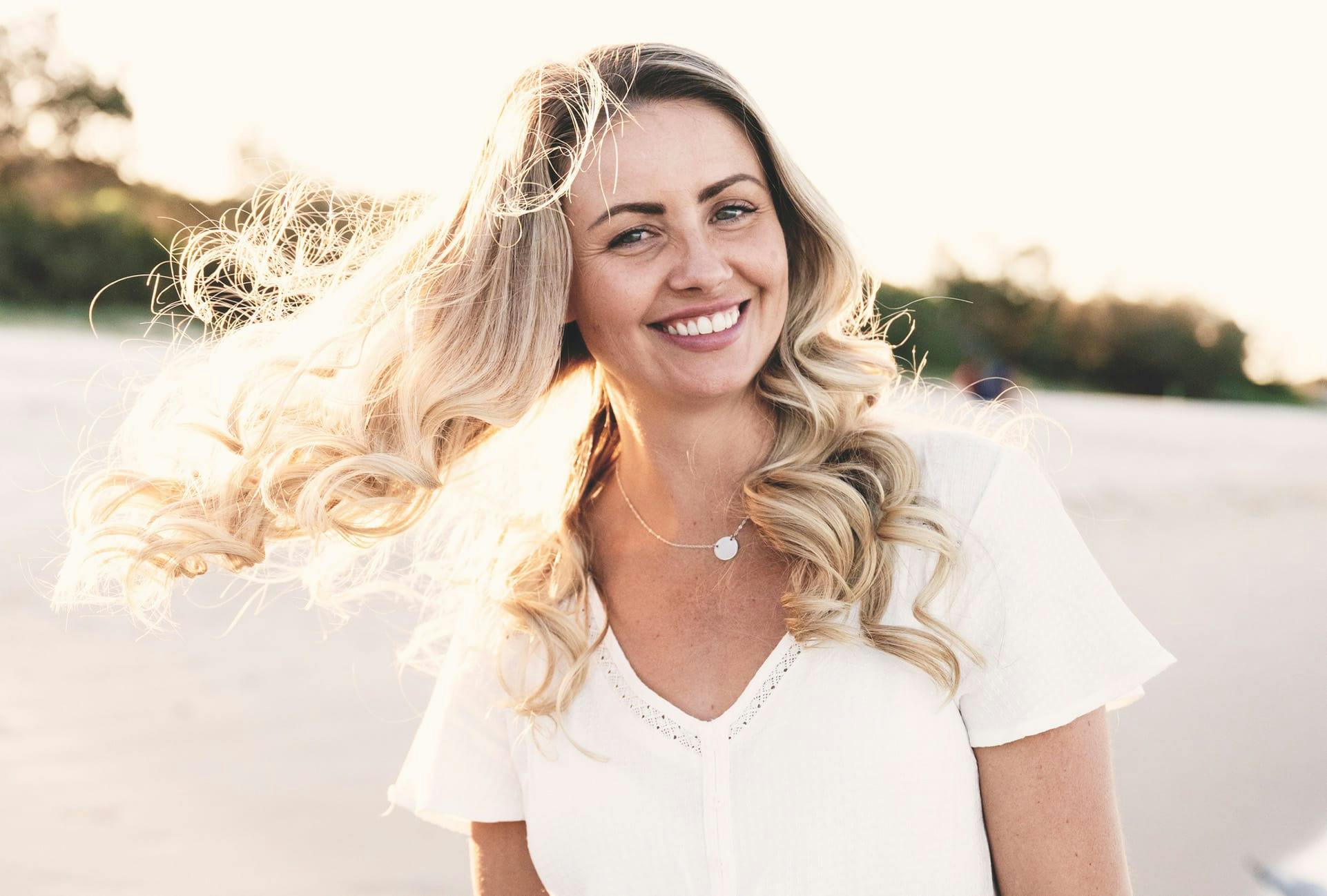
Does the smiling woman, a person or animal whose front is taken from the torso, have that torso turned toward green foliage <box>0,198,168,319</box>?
no

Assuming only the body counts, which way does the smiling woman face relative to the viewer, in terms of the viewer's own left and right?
facing the viewer

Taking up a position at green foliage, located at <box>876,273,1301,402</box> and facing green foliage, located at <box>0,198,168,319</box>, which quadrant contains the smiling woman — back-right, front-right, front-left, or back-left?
front-left

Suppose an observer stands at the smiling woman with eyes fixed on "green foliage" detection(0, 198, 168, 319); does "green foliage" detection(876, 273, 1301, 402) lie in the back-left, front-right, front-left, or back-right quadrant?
front-right

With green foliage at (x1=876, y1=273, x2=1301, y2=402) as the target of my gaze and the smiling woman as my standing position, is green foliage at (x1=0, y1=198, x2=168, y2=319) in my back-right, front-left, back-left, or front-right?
front-left

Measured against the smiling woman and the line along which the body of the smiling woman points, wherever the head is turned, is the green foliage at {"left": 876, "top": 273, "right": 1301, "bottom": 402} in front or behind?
behind
